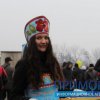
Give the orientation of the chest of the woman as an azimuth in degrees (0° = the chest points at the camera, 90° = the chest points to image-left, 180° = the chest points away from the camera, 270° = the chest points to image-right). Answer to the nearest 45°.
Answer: approximately 315°

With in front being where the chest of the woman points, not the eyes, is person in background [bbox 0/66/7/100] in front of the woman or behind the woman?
behind
